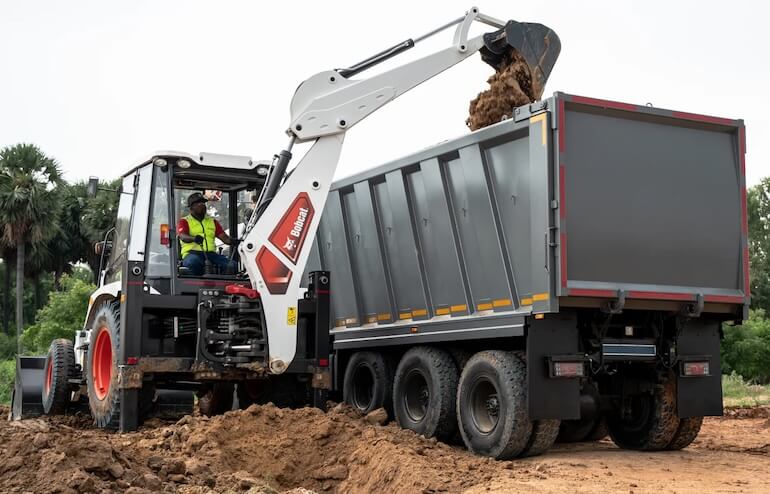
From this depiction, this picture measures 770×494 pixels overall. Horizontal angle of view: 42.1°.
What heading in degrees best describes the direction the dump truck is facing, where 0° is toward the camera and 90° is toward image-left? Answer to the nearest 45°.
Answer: approximately 135°

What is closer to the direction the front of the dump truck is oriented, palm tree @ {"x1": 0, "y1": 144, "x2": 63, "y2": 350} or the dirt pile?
the palm tree

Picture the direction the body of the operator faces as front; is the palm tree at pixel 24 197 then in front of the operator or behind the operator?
behind

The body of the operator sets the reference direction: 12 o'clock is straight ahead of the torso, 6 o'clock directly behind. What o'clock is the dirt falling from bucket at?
The dirt falling from bucket is roughly at 11 o'clock from the operator.

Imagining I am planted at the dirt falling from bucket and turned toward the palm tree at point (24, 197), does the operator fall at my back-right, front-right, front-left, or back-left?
front-left

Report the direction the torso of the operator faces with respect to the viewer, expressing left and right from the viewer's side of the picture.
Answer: facing the viewer and to the right of the viewer

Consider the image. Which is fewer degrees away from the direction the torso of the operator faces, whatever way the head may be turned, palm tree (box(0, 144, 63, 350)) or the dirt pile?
the dirt pile

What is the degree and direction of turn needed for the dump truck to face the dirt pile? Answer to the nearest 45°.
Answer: approximately 90° to its left

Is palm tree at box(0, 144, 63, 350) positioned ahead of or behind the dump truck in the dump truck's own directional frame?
ahead
